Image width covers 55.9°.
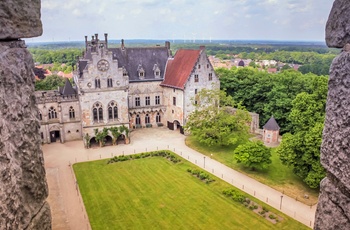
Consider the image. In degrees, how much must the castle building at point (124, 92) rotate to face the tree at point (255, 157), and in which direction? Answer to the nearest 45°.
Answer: approximately 45° to its left

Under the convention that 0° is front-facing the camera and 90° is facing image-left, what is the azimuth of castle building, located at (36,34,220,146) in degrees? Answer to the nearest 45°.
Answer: approximately 0°

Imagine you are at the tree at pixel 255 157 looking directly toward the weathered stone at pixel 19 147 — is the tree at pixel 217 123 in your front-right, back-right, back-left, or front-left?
back-right

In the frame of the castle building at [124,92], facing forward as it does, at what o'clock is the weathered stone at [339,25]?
The weathered stone is roughly at 12 o'clock from the castle building.

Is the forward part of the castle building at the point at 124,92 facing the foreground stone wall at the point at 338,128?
yes

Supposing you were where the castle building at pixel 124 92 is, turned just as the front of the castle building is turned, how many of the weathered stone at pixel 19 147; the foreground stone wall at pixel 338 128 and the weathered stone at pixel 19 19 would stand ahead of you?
3

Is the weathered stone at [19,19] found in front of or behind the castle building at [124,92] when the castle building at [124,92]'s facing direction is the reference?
in front
